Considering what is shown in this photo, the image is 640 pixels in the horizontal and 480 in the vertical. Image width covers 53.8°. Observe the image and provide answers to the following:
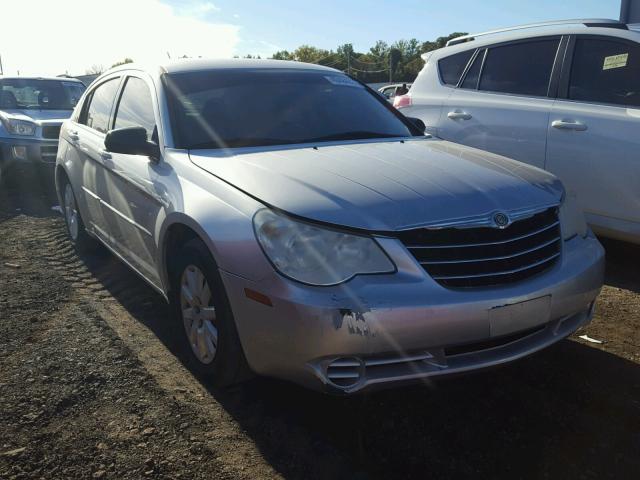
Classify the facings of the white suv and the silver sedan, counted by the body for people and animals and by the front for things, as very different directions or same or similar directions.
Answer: same or similar directions

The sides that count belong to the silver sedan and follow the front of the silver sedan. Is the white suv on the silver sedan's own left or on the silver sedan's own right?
on the silver sedan's own left

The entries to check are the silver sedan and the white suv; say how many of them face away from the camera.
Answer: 0

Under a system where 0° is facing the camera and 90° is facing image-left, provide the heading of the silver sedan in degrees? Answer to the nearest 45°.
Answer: approximately 315°

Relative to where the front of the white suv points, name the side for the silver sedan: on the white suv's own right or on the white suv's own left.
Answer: on the white suv's own right
